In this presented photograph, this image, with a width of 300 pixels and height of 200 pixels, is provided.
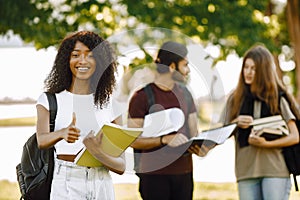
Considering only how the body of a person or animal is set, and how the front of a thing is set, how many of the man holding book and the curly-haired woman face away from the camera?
0

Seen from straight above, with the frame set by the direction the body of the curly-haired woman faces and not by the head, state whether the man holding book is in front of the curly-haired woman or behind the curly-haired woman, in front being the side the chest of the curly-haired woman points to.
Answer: behind

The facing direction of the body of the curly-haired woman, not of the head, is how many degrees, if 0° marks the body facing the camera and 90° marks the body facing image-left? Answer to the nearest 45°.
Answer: approximately 0°

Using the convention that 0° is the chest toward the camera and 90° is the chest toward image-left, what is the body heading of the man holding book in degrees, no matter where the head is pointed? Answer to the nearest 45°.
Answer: approximately 315°

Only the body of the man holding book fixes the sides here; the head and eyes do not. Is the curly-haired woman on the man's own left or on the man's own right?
on the man's own right
